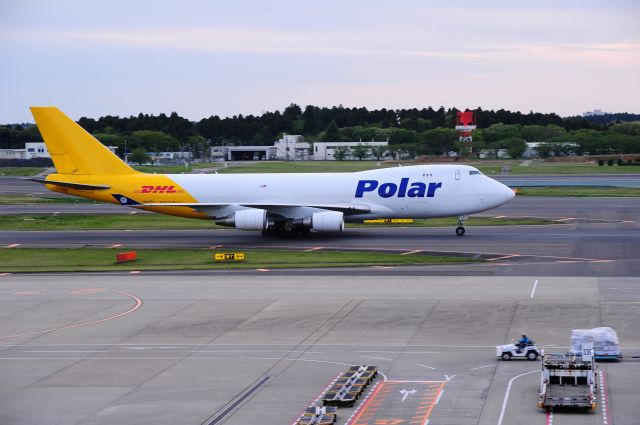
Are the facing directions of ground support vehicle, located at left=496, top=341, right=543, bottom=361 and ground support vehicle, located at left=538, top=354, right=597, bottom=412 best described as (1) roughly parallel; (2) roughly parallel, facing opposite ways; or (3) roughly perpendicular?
roughly perpendicular

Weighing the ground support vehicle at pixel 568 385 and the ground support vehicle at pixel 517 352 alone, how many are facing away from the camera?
1

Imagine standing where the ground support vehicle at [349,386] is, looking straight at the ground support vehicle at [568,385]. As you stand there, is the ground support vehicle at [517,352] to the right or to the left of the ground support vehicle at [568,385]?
left

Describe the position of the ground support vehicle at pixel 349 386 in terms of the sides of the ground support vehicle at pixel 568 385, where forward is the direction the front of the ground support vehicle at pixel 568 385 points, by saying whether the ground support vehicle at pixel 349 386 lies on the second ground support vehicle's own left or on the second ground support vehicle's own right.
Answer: on the second ground support vehicle's own left

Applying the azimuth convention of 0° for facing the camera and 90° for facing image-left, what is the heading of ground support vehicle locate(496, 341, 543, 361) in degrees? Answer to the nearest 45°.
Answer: approximately 90°
